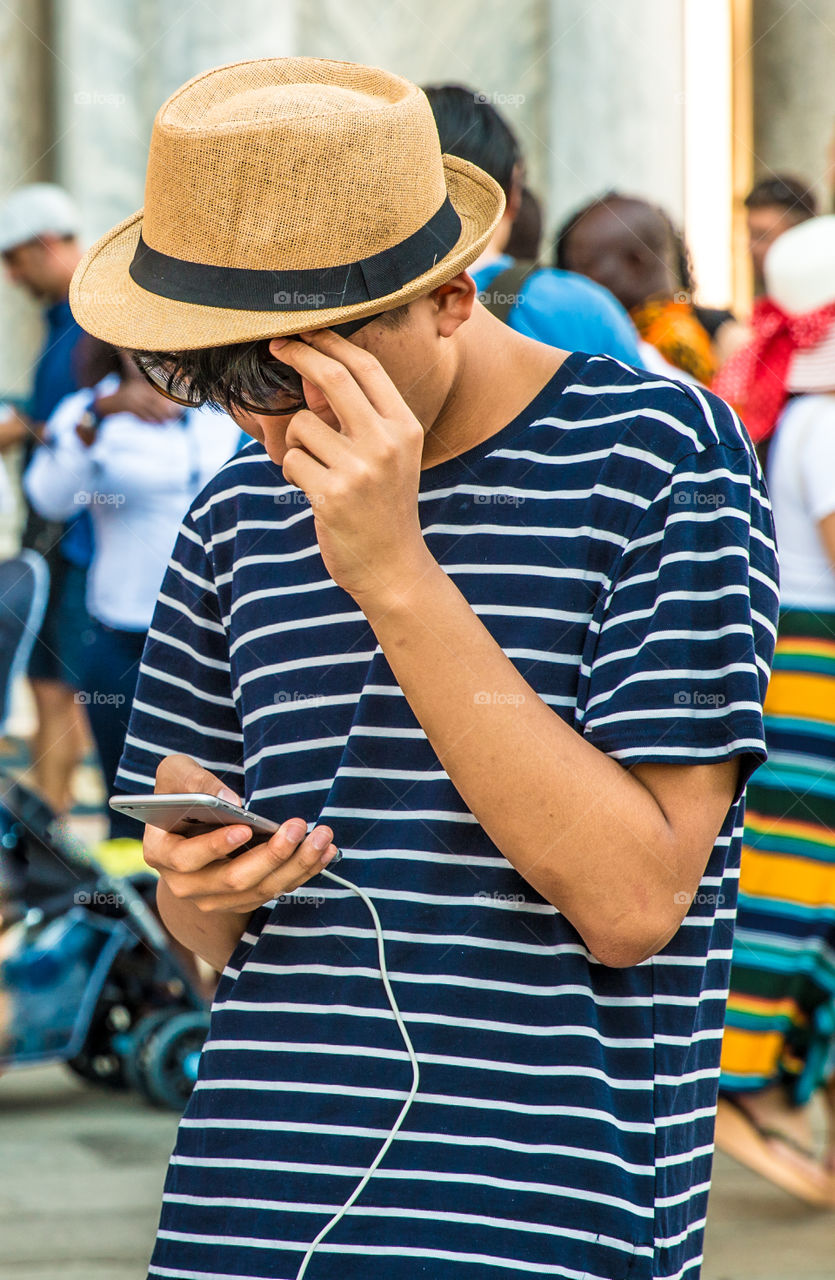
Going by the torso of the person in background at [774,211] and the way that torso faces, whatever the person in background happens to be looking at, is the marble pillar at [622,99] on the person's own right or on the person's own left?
on the person's own right

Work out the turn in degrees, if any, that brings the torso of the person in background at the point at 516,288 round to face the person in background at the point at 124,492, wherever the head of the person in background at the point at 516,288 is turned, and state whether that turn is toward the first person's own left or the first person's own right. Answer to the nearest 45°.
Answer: approximately 45° to the first person's own left

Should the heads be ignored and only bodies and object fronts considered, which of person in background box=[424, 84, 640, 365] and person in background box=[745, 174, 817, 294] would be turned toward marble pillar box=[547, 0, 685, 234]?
person in background box=[424, 84, 640, 365]

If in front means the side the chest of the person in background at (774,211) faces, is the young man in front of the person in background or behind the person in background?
in front

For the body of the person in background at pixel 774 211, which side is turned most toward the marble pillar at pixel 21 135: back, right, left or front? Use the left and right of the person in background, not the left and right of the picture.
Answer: right

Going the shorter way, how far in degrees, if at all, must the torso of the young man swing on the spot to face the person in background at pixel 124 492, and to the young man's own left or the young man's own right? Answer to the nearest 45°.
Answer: approximately 135° to the young man's own right

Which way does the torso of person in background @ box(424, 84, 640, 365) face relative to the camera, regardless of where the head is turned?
away from the camera

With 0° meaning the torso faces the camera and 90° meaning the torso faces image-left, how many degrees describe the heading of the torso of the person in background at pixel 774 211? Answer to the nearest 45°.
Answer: approximately 45°

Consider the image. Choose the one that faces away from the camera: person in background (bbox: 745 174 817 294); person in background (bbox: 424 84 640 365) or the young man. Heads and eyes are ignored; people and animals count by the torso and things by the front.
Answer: person in background (bbox: 424 84 640 365)

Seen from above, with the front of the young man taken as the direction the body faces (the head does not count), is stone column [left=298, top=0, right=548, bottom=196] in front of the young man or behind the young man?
behind

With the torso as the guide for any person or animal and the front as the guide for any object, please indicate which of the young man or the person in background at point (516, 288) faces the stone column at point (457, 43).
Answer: the person in background

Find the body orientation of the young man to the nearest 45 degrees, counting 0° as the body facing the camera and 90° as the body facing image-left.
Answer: approximately 45°
